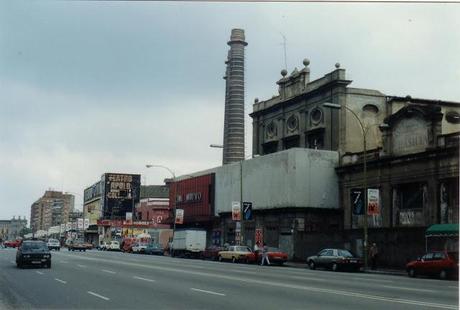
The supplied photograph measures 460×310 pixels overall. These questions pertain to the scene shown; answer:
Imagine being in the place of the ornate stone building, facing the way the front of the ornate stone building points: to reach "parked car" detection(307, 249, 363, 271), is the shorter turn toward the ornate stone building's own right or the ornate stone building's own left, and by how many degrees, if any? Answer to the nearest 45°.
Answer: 0° — it already faces it

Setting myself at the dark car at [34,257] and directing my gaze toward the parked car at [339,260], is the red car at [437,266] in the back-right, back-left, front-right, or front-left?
front-right

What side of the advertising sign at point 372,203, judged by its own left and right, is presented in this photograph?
front

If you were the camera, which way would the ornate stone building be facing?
facing the viewer and to the left of the viewer

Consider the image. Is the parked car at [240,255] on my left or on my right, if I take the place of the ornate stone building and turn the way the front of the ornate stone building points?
on my right

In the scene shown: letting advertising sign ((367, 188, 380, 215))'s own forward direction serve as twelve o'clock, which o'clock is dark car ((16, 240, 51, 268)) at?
The dark car is roughly at 2 o'clock from the advertising sign.

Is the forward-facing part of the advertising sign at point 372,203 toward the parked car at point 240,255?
no

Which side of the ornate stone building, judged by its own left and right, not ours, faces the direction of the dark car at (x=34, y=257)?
front

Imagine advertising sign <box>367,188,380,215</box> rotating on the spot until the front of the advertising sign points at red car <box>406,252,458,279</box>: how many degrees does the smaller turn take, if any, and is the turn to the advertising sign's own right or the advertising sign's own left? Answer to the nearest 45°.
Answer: approximately 45° to the advertising sign's own left

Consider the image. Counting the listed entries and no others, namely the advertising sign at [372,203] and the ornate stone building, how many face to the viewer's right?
0

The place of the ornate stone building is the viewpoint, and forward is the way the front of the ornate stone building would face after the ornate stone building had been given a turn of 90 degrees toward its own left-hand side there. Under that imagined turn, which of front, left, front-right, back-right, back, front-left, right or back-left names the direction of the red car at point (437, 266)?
front-right
